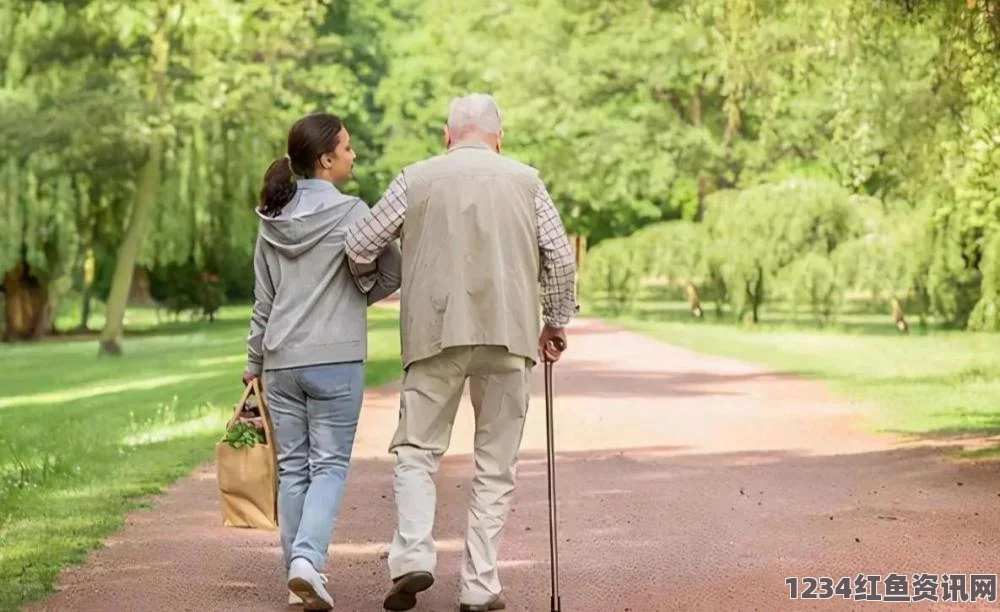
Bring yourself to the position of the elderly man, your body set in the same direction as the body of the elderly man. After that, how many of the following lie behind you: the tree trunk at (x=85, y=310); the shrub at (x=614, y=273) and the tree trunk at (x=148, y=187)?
0

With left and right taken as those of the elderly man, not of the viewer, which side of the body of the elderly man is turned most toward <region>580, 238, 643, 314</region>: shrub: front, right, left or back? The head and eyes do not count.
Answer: front

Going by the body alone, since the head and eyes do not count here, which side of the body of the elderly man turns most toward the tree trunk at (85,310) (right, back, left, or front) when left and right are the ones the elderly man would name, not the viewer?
front

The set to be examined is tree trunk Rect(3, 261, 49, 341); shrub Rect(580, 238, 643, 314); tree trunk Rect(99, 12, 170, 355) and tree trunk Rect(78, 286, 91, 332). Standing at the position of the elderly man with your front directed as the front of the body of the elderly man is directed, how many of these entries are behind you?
0

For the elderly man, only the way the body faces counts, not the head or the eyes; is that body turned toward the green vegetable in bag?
no

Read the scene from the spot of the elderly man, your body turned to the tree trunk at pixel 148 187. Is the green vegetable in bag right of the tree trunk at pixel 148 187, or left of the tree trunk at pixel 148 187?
left

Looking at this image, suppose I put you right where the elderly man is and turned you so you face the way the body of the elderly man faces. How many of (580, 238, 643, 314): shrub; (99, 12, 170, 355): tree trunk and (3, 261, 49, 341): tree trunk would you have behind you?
0

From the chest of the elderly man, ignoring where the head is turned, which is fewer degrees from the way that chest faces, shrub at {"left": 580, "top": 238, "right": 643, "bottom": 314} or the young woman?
the shrub

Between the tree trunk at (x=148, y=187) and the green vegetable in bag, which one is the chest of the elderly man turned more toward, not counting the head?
the tree trunk

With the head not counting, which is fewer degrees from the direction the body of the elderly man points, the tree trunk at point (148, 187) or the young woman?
the tree trunk

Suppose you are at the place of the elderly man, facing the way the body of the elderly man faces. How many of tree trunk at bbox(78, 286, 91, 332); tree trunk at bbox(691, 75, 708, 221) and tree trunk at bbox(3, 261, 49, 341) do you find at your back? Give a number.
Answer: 0

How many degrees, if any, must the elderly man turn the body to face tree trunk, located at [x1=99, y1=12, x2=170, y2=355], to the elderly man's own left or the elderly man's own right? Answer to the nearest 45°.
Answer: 0° — they already face it

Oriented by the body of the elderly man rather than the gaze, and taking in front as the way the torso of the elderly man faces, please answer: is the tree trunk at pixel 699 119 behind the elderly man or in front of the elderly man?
in front

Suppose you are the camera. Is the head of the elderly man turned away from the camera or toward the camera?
away from the camera

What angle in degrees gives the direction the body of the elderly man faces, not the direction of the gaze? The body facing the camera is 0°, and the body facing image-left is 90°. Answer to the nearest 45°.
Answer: approximately 180°

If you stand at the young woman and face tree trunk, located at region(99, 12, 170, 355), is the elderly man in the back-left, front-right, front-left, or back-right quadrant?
back-right
